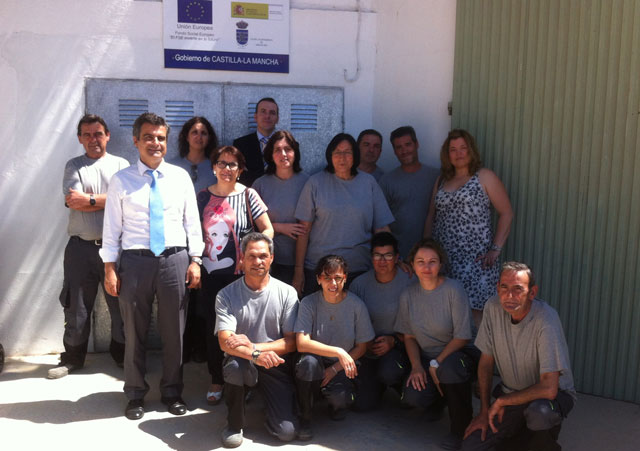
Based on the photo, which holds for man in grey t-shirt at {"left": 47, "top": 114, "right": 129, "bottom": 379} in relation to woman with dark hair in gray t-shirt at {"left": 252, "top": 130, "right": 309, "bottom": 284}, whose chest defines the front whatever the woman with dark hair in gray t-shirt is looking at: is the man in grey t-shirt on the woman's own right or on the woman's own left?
on the woman's own right

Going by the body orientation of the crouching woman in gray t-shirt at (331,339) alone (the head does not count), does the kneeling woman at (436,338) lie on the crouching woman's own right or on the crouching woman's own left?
on the crouching woman's own left

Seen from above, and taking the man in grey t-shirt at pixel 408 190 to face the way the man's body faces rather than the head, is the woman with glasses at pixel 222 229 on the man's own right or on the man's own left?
on the man's own right

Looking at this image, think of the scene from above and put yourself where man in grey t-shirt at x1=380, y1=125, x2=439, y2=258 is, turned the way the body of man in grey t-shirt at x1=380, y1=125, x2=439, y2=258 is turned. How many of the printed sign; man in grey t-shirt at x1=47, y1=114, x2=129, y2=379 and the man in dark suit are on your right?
3

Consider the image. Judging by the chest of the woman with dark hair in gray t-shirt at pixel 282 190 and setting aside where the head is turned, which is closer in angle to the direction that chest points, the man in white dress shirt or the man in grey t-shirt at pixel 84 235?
the man in white dress shirt

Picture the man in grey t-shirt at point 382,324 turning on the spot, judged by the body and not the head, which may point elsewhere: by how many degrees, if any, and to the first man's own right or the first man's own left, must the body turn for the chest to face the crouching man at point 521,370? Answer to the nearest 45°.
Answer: approximately 45° to the first man's own left
